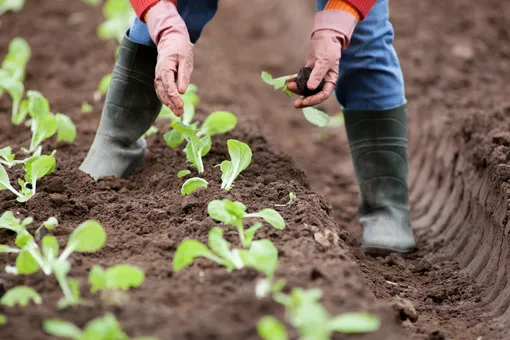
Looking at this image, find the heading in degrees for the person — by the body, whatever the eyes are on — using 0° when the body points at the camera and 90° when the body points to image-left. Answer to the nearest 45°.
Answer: approximately 0°

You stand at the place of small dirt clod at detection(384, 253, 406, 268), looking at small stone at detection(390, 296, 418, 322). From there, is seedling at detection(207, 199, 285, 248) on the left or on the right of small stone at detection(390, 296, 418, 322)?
right

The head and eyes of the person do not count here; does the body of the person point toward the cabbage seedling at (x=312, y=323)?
yes

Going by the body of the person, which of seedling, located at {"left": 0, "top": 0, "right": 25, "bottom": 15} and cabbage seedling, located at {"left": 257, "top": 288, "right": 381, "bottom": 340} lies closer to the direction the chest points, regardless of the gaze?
the cabbage seedling

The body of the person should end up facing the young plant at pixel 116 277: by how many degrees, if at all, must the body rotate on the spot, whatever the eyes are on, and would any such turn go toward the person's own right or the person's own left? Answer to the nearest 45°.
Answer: approximately 45° to the person's own right

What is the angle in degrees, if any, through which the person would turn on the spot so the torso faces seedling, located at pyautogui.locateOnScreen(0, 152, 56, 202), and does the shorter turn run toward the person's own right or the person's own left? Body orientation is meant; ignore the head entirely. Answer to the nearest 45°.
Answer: approximately 90° to the person's own right

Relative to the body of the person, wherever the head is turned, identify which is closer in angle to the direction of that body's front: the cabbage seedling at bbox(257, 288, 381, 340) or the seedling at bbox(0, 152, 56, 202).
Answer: the cabbage seedling

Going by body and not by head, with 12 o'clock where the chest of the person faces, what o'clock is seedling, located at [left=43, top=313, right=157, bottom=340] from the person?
The seedling is roughly at 1 o'clock from the person.

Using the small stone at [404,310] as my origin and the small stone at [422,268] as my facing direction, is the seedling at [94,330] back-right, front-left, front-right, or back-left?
back-left
